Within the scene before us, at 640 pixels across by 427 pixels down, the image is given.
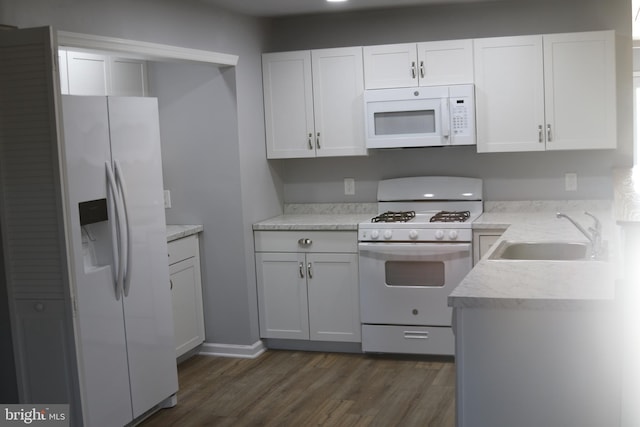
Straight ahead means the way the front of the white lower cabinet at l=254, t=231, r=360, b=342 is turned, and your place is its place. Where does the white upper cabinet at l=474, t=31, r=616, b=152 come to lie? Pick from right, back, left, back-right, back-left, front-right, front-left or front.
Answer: left

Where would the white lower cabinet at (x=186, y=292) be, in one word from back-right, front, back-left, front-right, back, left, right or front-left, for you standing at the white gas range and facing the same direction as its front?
right

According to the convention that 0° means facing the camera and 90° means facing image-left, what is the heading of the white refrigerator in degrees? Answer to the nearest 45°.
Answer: approximately 315°

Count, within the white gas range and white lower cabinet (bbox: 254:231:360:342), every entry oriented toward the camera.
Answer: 2

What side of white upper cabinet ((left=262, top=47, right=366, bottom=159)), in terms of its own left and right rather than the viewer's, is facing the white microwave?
left

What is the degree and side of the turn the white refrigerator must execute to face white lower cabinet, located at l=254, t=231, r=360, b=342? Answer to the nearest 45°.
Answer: approximately 90° to its left

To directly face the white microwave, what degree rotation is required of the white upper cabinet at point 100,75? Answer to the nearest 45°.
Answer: approximately 45° to its left

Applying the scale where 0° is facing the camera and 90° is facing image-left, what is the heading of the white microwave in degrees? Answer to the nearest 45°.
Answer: approximately 0°

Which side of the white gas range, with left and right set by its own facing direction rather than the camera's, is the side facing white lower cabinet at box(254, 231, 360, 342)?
right

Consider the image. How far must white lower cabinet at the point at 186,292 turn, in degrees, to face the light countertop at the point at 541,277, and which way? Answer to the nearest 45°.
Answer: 0° — it already faces it

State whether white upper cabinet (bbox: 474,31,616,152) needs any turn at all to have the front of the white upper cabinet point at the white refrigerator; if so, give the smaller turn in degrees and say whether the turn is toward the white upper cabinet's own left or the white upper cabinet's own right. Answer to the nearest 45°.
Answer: approximately 45° to the white upper cabinet's own right

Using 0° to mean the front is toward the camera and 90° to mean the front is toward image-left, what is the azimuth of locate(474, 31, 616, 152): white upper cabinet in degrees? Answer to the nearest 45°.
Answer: approximately 0°
